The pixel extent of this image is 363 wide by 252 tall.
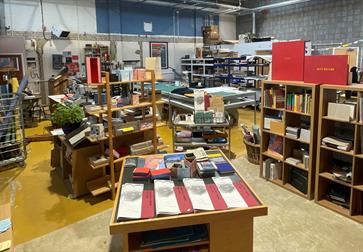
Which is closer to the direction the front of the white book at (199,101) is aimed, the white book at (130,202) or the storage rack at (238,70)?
the white book

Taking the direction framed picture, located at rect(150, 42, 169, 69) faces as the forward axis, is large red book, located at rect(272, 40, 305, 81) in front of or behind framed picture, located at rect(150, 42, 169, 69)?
in front

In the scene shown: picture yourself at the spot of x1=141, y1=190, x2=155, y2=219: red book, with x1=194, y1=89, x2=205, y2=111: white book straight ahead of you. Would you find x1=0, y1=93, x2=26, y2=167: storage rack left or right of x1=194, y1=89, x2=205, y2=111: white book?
left

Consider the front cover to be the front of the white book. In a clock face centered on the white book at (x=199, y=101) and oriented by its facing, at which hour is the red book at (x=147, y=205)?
The red book is roughly at 12 o'clock from the white book.

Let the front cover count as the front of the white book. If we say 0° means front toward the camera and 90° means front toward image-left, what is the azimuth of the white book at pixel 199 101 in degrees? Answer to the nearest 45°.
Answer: approximately 0°

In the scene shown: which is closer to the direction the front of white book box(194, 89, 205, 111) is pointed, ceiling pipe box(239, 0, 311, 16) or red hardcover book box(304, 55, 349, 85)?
the red hardcover book

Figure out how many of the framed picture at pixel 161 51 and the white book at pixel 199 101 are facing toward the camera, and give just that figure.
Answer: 2

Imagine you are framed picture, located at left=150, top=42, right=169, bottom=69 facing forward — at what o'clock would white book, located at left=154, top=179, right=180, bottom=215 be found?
The white book is roughly at 12 o'clock from the framed picture.

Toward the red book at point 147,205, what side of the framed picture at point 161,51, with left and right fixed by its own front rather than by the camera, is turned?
front

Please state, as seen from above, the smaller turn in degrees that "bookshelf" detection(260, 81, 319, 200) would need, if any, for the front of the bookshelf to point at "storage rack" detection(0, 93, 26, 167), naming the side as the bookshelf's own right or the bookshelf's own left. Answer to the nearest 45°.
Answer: approximately 45° to the bookshelf's own right

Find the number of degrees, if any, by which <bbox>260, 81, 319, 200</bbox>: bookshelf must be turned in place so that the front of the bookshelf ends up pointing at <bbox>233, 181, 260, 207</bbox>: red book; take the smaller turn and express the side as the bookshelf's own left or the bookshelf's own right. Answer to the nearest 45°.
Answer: approximately 45° to the bookshelf's own left

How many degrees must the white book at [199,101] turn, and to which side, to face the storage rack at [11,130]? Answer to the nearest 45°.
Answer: approximately 90° to its right
